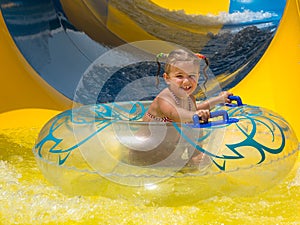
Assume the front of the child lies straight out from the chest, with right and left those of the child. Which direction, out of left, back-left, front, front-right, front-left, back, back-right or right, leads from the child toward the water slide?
back
